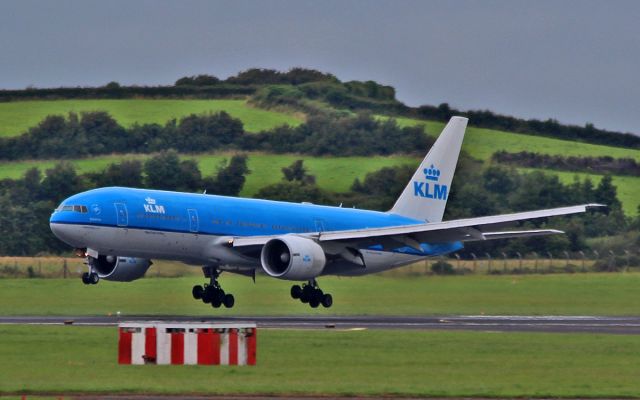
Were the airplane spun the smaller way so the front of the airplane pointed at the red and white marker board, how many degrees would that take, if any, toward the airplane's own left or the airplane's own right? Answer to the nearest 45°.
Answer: approximately 45° to the airplane's own left
